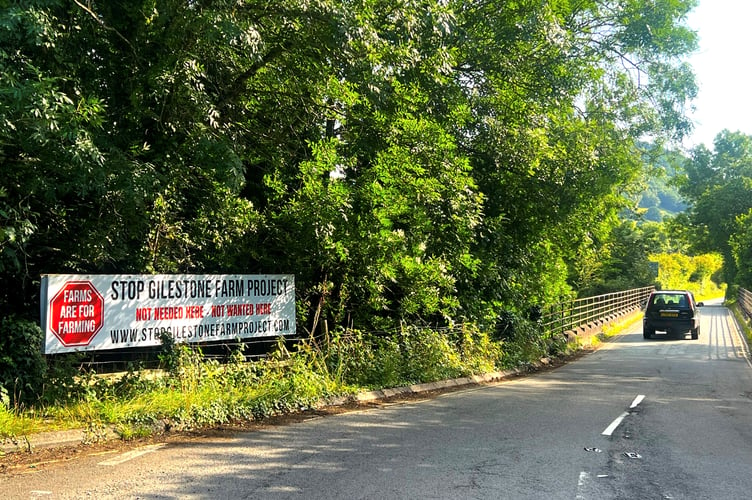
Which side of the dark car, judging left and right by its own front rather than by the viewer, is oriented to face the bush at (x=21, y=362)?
back

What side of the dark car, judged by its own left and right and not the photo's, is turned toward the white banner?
back

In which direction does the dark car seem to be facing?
away from the camera
